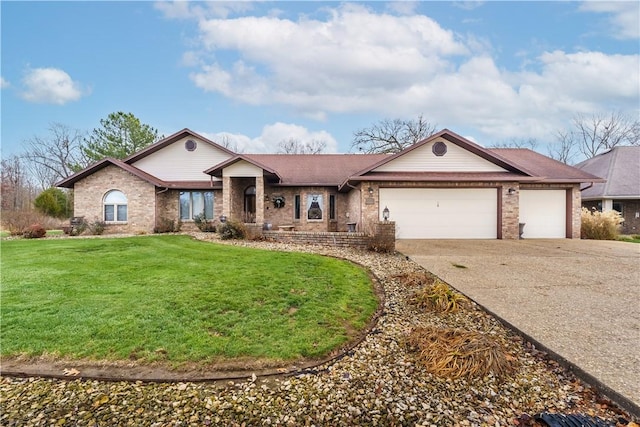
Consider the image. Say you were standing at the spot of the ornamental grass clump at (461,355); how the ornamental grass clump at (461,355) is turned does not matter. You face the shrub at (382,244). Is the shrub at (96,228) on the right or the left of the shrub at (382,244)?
left

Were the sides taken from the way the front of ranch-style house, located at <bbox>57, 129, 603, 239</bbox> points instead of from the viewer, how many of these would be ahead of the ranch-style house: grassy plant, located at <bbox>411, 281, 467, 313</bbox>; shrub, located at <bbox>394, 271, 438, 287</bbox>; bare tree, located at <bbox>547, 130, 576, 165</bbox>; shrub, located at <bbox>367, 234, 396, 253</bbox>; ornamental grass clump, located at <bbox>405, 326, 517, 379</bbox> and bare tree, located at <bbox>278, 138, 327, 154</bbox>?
4

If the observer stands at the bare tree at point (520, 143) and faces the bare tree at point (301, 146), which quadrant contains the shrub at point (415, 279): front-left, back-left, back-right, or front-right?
front-left

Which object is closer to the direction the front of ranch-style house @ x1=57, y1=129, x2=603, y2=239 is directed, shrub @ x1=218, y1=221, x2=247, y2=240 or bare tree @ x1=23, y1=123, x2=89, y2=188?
the shrub

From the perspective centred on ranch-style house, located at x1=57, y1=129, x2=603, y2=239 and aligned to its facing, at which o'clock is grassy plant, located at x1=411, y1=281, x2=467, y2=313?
The grassy plant is roughly at 12 o'clock from the ranch-style house.

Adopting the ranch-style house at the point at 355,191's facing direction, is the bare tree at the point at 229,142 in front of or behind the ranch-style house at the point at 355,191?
behind

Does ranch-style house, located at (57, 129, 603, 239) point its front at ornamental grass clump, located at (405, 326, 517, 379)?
yes

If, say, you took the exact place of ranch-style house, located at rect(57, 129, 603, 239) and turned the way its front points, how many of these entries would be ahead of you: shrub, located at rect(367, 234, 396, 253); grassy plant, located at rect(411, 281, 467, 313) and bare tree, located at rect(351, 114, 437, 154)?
2

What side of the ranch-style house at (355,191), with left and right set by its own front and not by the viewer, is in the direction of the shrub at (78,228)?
right

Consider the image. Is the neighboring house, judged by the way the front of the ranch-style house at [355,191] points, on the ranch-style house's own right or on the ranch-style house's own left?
on the ranch-style house's own left

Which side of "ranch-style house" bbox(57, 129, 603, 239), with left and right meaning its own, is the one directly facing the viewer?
front

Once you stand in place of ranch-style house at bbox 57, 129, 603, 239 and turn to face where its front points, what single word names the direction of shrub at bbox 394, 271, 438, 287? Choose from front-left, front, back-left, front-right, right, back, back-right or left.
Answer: front

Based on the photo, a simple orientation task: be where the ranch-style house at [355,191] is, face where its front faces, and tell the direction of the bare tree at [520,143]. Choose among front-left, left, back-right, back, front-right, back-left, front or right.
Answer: back-left

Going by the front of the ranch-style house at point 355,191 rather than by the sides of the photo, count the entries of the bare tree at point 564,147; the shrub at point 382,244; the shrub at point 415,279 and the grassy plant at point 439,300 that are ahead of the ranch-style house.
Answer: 3
